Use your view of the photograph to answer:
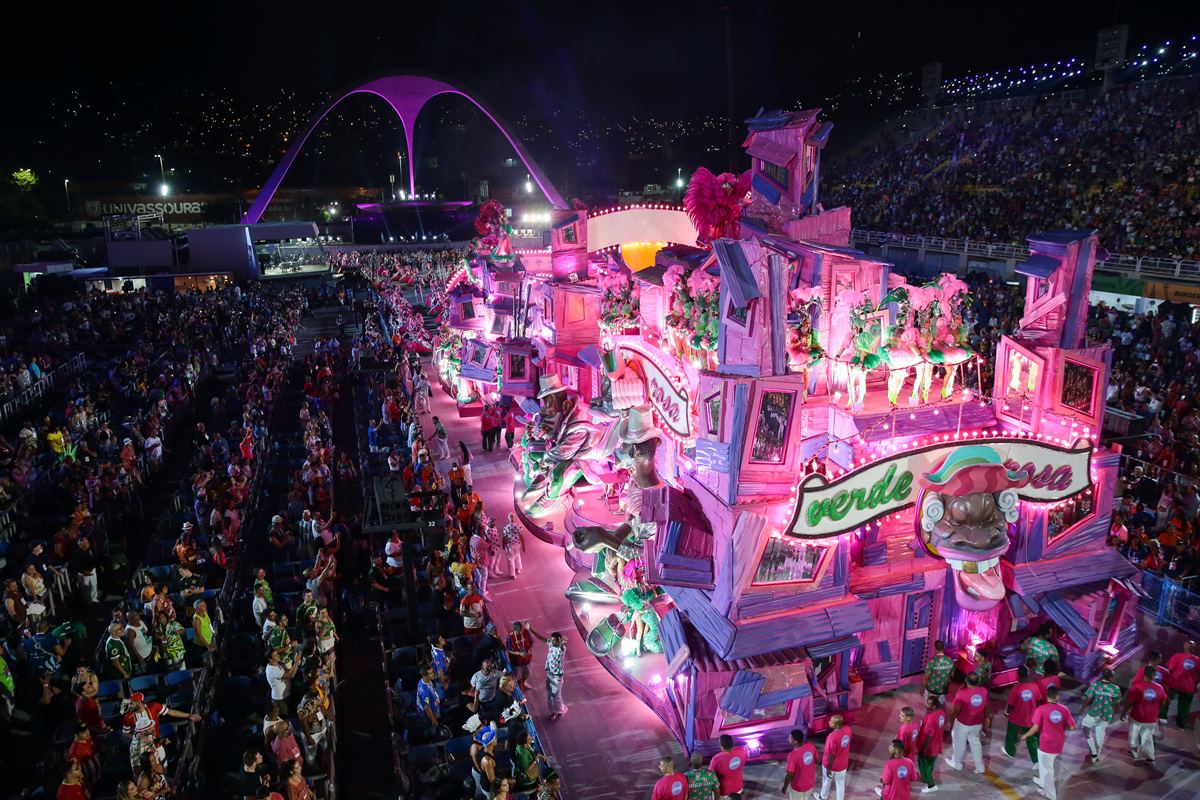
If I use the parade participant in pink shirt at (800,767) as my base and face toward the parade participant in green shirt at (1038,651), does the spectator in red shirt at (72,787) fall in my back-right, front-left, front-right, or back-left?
back-left

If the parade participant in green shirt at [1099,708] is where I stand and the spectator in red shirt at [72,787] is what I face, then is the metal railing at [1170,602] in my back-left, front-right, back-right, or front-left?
back-right

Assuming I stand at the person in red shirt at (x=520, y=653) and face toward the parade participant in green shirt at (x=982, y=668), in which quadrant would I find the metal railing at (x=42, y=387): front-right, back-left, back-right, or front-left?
back-left

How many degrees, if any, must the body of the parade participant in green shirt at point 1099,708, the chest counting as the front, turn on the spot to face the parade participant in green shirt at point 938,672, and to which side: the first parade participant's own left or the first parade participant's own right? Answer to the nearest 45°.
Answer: approximately 90° to the first parade participant's own left

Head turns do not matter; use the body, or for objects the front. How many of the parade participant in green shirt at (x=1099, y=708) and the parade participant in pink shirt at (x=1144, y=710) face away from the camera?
2

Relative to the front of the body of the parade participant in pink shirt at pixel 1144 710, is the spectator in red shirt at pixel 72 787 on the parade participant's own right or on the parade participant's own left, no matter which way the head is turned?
on the parade participant's own left

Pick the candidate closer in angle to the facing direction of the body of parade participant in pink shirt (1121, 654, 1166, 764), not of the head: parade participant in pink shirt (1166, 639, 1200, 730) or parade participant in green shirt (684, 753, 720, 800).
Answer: the parade participant in pink shirt

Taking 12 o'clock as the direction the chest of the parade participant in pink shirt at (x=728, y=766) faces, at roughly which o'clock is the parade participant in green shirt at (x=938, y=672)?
The parade participant in green shirt is roughly at 3 o'clock from the parade participant in pink shirt.
